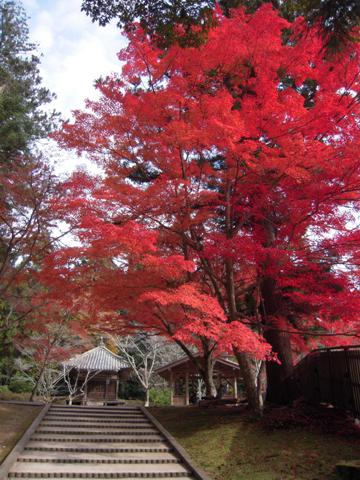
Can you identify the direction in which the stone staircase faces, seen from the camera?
facing the viewer

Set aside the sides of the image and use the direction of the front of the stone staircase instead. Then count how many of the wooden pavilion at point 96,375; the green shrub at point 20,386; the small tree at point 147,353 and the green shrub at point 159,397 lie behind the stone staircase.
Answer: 4

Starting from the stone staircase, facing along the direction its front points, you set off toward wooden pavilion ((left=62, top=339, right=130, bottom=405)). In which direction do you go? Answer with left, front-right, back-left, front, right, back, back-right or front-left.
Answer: back

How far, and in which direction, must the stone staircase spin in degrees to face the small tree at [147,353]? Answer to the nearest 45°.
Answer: approximately 180°

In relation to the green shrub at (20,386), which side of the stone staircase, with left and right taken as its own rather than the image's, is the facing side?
back

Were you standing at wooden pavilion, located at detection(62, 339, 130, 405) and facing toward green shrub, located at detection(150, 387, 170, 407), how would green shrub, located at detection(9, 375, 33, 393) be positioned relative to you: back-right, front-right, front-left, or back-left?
back-left

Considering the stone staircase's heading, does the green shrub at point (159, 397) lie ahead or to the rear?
to the rear
